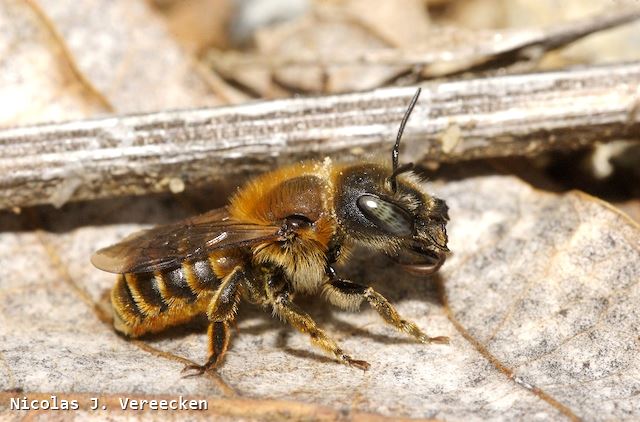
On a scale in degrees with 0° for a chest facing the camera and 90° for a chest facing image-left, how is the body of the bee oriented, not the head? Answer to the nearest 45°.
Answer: approximately 270°
